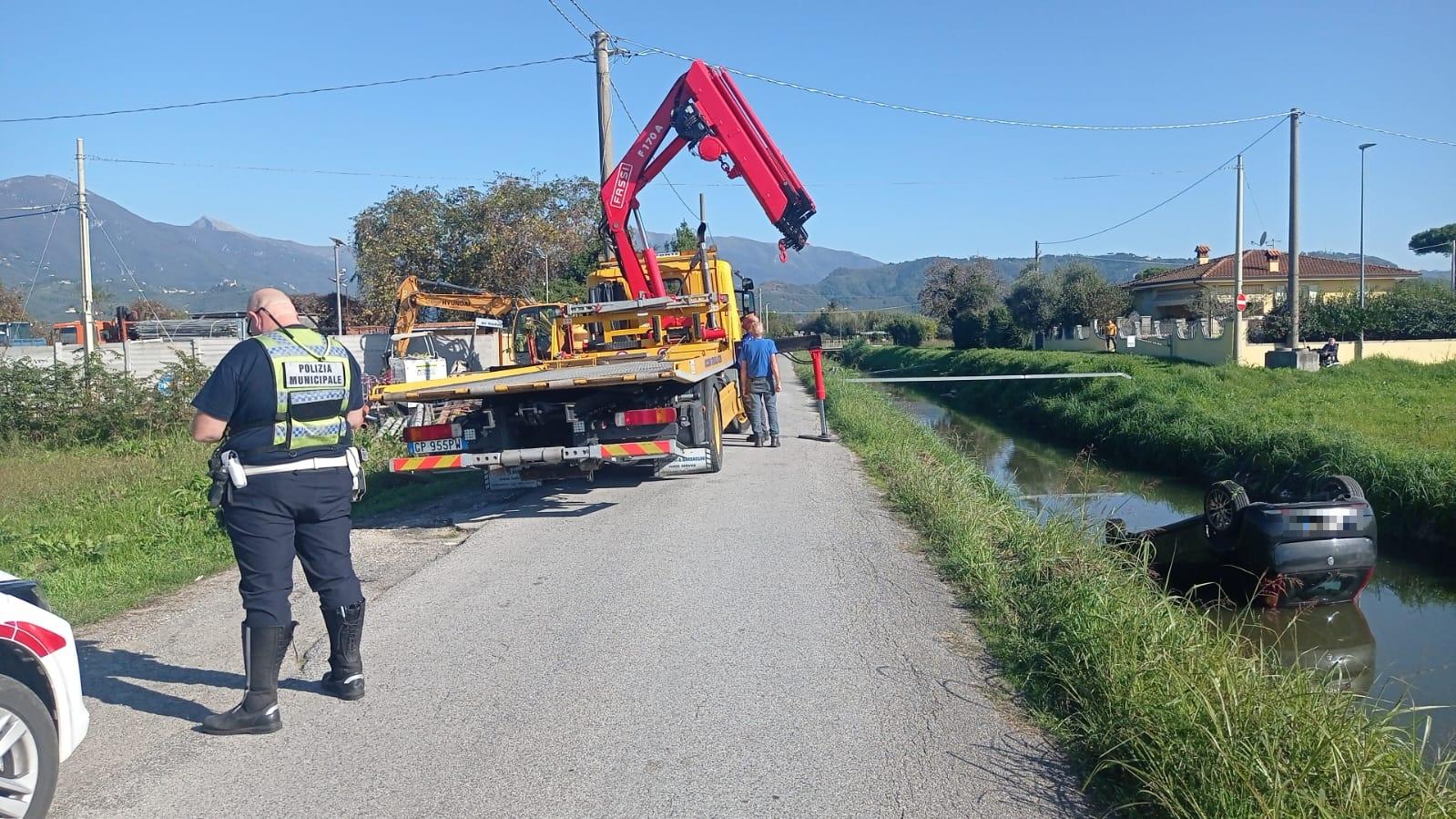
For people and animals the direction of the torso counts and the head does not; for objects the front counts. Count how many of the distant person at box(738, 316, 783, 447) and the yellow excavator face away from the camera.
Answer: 1

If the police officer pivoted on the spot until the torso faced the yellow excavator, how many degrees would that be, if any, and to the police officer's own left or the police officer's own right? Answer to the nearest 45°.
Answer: approximately 45° to the police officer's own right

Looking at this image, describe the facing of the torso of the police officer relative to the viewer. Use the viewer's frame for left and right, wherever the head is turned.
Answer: facing away from the viewer and to the left of the viewer

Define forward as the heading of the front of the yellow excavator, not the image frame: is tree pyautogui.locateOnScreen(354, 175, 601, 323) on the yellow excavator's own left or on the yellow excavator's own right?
on the yellow excavator's own right

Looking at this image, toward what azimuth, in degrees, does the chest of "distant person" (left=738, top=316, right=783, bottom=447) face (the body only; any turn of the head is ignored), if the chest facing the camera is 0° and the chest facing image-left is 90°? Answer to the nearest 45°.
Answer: approximately 180°

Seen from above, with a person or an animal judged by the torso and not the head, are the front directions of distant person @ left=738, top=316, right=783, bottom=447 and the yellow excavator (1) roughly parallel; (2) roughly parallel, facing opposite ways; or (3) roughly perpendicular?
roughly perpendicular

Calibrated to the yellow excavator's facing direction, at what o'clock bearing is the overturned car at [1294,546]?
The overturned car is roughly at 8 o'clock from the yellow excavator.

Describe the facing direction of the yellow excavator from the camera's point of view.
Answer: facing to the left of the viewer

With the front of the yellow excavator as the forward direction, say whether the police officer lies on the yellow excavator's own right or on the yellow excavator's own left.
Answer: on the yellow excavator's own left
